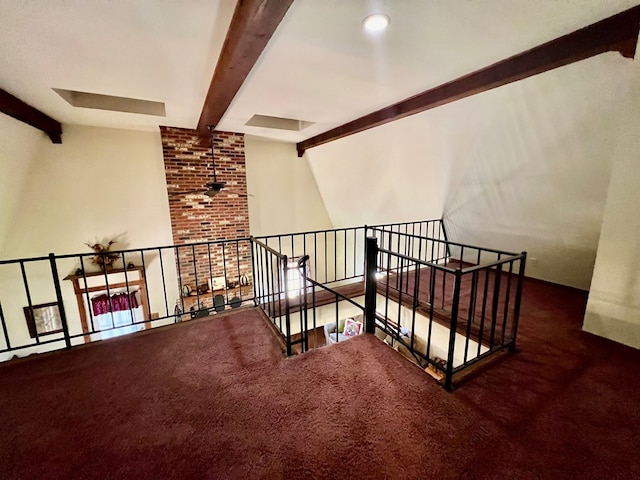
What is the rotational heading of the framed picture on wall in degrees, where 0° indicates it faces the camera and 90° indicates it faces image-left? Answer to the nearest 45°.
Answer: approximately 0°

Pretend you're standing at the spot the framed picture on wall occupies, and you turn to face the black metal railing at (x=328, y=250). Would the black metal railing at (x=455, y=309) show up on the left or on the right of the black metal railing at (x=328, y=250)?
right

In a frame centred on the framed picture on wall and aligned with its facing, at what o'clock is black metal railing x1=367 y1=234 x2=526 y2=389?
The black metal railing is roughly at 11 o'clock from the framed picture on wall.

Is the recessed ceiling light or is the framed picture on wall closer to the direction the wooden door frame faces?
the recessed ceiling light

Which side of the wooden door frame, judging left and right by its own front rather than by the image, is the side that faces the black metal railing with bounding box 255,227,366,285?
left

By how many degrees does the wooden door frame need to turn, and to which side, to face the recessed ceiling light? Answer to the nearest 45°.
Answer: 0° — it already faces it

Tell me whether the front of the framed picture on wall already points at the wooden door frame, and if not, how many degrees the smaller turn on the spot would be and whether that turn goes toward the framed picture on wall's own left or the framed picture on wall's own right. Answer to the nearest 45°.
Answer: approximately 45° to the framed picture on wall's own left

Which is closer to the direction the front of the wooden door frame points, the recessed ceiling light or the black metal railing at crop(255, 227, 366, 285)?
the recessed ceiling light

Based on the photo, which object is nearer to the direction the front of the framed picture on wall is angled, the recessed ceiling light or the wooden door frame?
the recessed ceiling light

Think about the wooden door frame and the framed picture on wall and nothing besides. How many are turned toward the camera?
2

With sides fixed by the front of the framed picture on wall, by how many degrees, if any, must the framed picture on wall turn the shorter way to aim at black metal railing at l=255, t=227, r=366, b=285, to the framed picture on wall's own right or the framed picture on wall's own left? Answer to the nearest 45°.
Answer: approximately 45° to the framed picture on wall's own left
